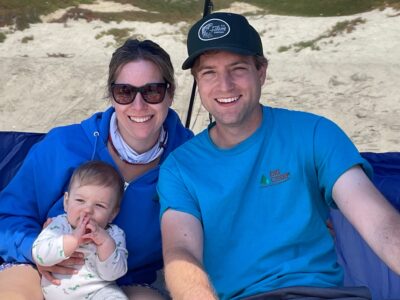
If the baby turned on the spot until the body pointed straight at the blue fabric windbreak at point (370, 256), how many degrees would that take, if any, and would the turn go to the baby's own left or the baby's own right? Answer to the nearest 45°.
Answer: approximately 90° to the baby's own left

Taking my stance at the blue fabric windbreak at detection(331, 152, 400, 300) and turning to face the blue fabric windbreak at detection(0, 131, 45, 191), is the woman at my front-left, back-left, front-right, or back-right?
front-left

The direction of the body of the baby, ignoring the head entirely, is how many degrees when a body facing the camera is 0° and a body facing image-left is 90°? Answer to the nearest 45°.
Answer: approximately 0°

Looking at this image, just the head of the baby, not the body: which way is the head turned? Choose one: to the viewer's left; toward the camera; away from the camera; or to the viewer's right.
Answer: toward the camera

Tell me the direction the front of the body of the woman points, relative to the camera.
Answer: toward the camera

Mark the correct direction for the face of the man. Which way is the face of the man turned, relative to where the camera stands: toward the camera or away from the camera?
toward the camera

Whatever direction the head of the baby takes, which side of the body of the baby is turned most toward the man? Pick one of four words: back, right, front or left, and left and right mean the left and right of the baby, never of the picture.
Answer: left

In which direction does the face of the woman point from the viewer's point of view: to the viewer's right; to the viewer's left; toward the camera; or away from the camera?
toward the camera

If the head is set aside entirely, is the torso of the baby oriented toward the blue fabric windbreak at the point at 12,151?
no
